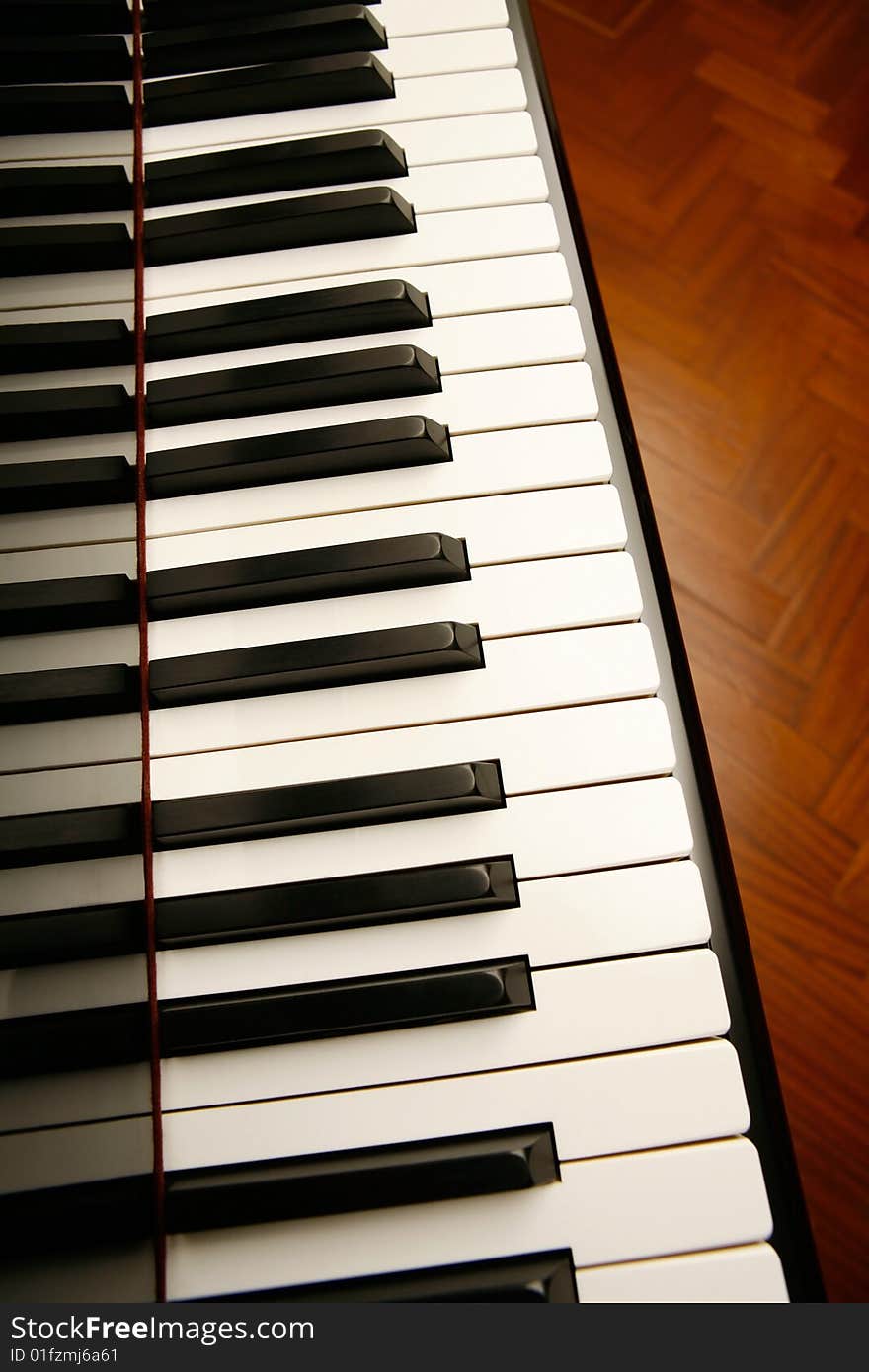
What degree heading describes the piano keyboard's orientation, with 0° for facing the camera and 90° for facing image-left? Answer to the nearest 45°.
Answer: approximately 270°
